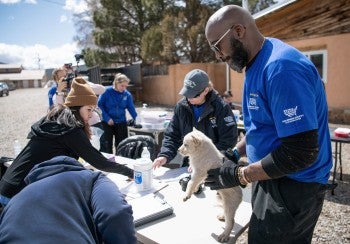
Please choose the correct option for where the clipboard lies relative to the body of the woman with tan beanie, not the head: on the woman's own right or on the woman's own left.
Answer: on the woman's own right

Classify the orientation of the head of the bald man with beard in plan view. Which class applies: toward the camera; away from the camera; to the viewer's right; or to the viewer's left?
to the viewer's left

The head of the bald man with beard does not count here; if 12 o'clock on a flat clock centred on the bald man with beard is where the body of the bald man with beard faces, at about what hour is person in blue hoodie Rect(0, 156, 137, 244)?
The person in blue hoodie is roughly at 11 o'clock from the bald man with beard.

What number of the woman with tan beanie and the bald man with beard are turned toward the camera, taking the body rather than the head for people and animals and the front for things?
0

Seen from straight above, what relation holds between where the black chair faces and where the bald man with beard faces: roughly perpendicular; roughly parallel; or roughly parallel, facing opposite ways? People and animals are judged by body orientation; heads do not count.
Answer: roughly perpendicular

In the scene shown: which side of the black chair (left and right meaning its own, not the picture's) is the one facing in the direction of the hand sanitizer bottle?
front

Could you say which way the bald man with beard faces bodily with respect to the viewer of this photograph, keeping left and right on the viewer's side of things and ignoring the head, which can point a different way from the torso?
facing to the left of the viewer

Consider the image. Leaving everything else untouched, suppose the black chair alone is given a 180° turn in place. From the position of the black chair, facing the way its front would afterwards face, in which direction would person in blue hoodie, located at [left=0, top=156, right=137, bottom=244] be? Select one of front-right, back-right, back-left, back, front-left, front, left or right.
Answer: back

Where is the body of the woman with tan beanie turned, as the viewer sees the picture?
to the viewer's right

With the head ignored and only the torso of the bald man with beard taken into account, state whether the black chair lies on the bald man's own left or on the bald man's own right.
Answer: on the bald man's own right

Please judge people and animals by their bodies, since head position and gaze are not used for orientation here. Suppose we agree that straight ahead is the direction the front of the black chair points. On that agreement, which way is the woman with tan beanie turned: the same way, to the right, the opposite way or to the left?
to the left

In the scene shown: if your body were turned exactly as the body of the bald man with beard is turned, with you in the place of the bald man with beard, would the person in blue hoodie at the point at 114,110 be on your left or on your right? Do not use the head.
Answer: on your right

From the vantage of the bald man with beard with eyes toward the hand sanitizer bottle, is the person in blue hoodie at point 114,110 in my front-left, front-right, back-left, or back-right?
front-right

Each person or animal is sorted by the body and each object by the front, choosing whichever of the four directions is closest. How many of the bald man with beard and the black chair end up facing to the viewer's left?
1

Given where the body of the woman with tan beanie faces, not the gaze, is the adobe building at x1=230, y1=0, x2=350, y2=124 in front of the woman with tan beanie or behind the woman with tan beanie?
in front

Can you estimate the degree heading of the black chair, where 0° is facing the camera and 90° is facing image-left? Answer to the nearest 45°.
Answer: approximately 0°
